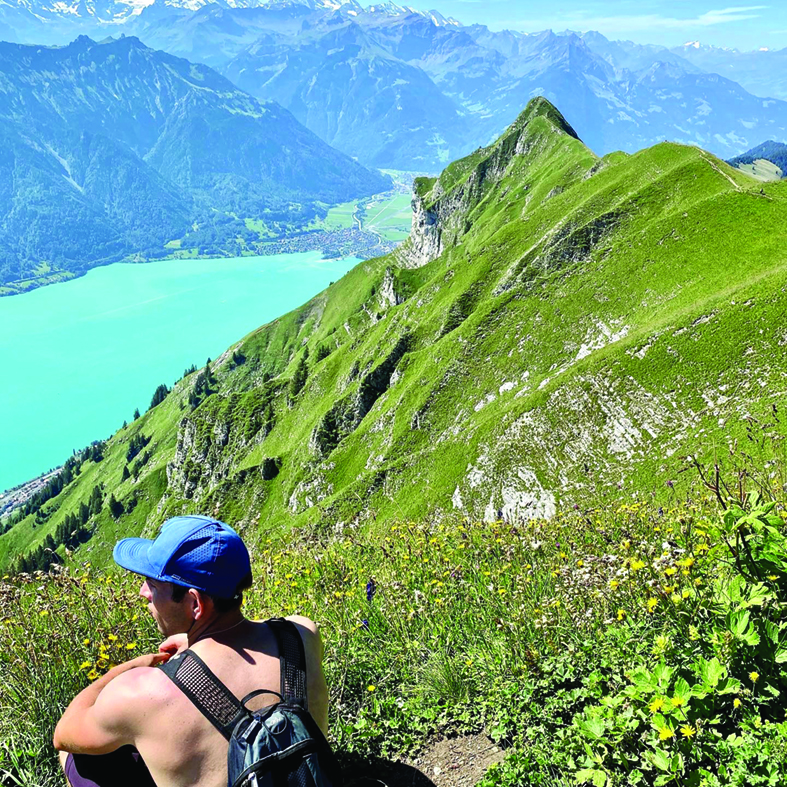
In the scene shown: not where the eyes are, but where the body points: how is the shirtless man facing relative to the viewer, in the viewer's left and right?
facing away from the viewer and to the left of the viewer
